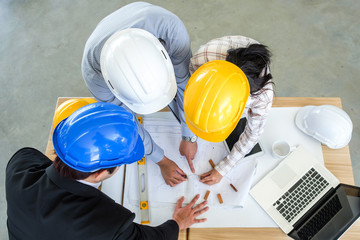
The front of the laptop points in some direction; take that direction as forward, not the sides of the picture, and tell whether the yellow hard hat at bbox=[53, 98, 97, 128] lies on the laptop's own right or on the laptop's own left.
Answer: on the laptop's own left

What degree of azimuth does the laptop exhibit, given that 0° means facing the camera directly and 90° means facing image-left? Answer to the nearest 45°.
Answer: approximately 135°
